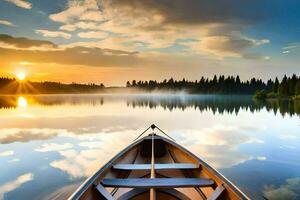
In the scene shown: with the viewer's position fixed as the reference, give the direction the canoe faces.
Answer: facing away from the viewer
